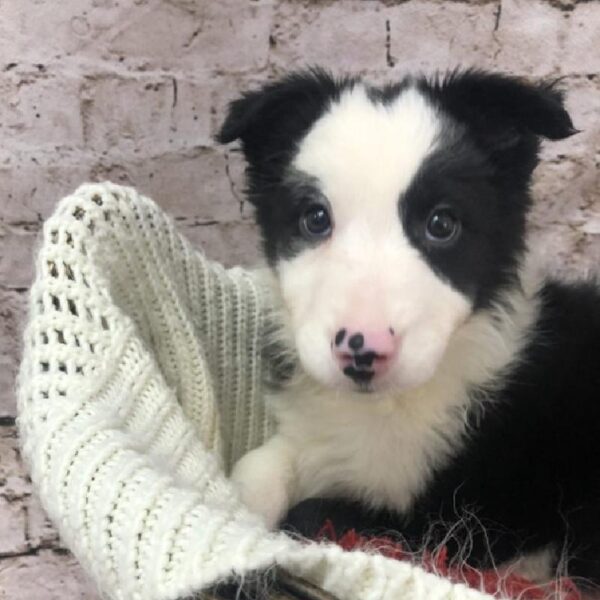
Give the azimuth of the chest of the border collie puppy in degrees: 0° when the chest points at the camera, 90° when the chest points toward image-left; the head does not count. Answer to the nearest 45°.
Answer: approximately 45°
